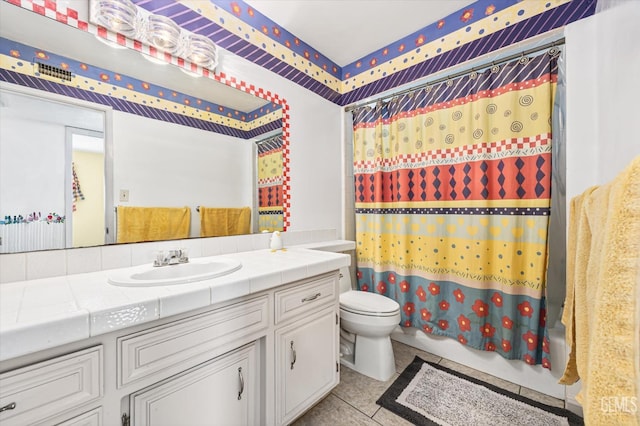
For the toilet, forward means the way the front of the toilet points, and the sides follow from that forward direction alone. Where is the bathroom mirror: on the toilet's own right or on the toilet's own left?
on the toilet's own right

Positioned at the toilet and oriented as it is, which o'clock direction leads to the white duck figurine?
The white duck figurine is roughly at 4 o'clock from the toilet.

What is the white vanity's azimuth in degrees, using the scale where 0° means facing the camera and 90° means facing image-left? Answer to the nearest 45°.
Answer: approximately 315°

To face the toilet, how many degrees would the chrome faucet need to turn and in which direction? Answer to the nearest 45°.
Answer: approximately 45° to its left

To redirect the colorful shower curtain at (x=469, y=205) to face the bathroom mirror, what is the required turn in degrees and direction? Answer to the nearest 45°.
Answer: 0° — it already faces it
